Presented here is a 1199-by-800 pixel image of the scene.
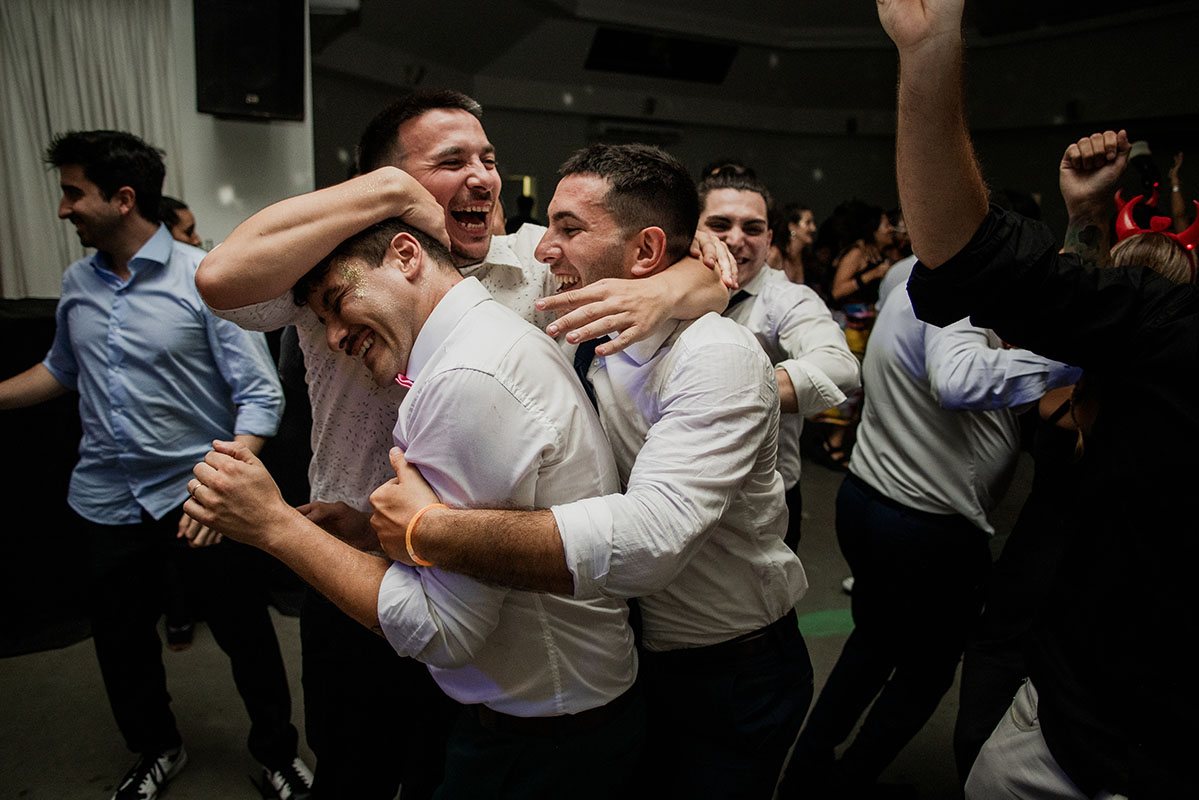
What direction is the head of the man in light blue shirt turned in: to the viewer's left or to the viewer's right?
to the viewer's left

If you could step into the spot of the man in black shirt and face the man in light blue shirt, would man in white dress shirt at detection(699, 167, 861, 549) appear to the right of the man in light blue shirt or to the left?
right

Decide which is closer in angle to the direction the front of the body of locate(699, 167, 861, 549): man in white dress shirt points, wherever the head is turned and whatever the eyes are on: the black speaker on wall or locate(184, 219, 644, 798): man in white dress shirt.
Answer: the man in white dress shirt

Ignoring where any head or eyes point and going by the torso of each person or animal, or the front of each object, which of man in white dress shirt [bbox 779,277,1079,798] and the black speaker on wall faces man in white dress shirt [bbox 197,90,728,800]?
the black speaker on wall

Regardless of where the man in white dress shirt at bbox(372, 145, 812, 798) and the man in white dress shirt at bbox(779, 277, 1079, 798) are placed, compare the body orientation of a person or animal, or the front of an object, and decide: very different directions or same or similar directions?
very different directions

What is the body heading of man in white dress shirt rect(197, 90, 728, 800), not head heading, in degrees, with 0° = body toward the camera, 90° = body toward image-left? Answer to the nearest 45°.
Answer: approximately 315°

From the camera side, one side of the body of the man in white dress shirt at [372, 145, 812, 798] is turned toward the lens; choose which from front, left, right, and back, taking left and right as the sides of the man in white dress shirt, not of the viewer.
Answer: left

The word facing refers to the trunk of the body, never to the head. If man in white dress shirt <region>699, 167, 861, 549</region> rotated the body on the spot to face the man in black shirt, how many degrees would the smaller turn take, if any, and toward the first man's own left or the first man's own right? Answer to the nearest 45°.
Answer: approximately 45° to the first man's own left

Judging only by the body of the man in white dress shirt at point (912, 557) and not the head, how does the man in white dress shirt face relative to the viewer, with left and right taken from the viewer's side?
facing away from the viewer and to the right of the viewer
